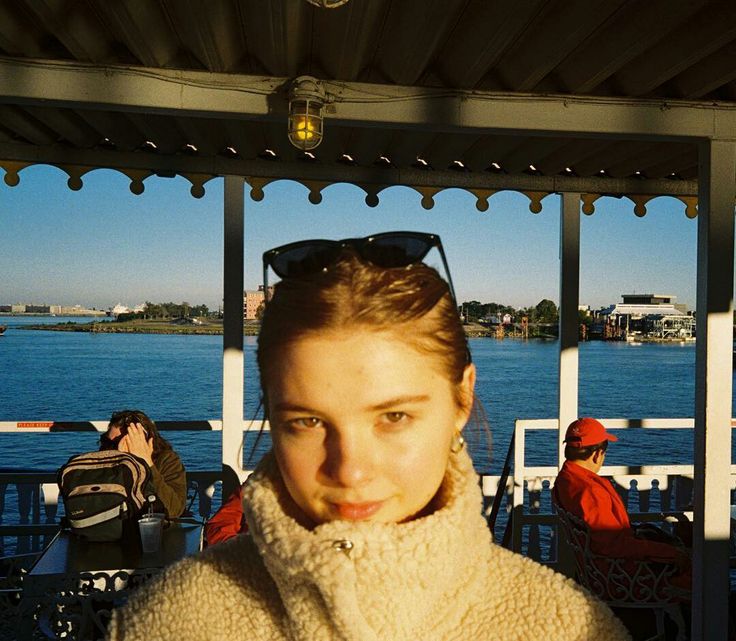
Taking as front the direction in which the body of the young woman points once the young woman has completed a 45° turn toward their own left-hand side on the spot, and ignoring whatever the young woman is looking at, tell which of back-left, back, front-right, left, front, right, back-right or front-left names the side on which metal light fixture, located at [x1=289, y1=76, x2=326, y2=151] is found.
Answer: back-left

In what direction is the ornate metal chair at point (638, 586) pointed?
to the viewer's right

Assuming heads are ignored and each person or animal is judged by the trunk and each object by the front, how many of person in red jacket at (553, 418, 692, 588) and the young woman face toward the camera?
1

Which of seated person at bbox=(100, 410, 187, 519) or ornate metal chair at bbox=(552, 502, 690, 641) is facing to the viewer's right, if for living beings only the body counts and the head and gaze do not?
the ornate metal chair

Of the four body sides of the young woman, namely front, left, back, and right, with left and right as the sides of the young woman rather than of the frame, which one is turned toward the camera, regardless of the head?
front

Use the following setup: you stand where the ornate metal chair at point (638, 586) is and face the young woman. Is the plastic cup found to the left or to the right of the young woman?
right

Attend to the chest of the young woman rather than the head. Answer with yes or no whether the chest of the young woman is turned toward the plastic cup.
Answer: no

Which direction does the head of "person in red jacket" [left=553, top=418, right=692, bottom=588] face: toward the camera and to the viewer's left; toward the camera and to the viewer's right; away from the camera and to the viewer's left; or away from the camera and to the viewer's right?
away from the camera and to the viewer's right

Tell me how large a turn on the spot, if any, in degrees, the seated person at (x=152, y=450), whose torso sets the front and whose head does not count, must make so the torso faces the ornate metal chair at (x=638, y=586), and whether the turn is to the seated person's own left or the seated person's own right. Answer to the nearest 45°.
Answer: approximately 135° to the seated person's own left

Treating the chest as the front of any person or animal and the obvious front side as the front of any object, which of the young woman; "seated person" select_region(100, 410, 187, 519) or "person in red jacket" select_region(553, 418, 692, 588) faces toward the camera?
the young woman

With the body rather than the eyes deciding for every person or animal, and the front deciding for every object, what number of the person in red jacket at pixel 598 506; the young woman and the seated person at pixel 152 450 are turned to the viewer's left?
1

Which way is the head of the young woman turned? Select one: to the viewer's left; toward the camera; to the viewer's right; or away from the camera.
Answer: toward the camera
